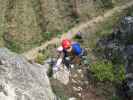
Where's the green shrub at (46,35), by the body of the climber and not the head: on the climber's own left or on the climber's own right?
on the climber's own right

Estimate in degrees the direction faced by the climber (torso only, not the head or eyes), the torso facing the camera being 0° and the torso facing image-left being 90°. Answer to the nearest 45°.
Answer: approximately 45°

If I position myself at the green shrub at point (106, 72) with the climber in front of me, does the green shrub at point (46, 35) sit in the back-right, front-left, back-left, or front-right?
front-right

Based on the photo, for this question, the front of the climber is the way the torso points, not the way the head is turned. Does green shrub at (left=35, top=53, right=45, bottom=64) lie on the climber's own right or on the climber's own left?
on the climber's own right

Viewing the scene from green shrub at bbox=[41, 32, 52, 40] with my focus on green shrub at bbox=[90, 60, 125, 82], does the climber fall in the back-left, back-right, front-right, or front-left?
front-right

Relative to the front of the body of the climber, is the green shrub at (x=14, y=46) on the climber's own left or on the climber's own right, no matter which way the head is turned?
on the climber's own right

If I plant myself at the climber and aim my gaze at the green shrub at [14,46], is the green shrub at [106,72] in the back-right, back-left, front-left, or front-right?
back-right

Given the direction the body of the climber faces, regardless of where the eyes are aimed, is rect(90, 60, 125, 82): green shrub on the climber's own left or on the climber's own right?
on the climber's own left

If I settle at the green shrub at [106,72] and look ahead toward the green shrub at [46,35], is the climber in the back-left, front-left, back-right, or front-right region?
front-left

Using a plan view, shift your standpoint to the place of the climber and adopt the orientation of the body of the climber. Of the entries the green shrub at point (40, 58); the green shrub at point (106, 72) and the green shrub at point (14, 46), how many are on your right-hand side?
2
